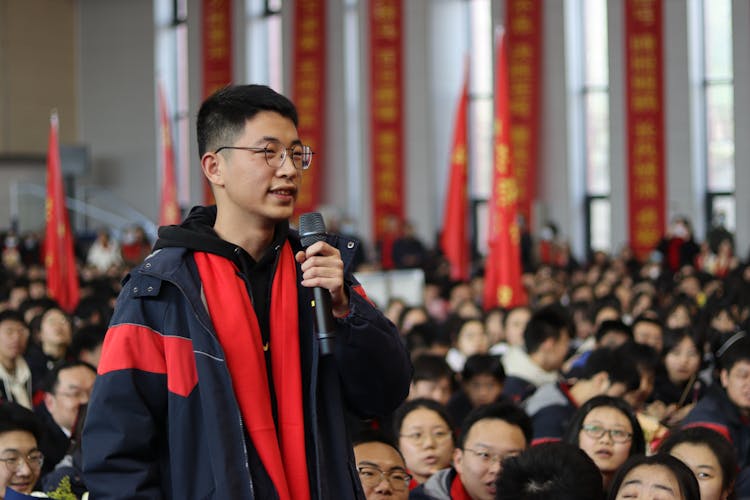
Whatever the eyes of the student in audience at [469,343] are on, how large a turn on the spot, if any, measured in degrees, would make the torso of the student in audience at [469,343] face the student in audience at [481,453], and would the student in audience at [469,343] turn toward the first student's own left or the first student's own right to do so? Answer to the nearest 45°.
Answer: approximately 45° to the first student's own right

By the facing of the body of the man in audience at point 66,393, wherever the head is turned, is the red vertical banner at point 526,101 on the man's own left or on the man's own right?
on the man's own left

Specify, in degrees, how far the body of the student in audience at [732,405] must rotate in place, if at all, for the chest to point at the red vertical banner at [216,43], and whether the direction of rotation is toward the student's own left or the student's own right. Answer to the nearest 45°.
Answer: approximately 180°

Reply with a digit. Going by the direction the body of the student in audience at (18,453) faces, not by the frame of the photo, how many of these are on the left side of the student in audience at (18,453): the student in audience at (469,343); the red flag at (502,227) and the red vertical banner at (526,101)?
3

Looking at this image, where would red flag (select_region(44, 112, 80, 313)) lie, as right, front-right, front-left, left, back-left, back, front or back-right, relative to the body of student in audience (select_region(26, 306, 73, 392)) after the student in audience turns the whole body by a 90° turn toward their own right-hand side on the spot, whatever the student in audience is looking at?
back-right

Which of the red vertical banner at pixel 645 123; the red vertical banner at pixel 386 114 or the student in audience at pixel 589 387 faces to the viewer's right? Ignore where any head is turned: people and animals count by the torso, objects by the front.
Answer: the student in audience

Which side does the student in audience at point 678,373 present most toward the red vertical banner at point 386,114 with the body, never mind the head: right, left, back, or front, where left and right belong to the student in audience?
back

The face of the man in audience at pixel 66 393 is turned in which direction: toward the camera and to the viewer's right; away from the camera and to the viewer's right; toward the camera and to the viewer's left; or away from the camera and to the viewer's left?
toward the camera and to the viewer's right

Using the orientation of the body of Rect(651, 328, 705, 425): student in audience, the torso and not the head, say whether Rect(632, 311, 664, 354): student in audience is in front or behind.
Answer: behind
